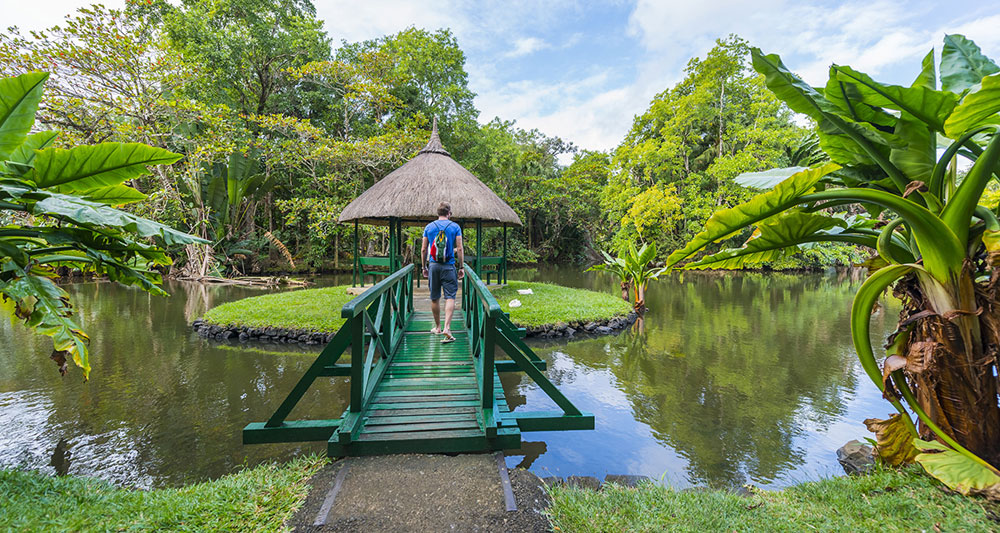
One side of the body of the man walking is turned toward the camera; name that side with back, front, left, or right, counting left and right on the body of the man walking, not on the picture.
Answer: back

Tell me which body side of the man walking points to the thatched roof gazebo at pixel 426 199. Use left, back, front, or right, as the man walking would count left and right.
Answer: front

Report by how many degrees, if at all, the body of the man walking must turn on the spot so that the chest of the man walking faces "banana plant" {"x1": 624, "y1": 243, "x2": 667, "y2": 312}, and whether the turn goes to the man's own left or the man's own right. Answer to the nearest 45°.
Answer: approximately 45° to the man's own right

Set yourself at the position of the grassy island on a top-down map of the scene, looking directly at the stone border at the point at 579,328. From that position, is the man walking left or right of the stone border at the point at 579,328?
right

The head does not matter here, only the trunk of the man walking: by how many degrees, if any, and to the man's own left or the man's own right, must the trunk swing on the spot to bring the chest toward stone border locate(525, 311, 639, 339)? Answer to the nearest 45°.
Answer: approximately 45° to the man's own right

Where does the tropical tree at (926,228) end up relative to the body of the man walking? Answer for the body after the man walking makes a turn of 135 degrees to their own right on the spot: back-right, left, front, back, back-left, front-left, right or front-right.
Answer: front

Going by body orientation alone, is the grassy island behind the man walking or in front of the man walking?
in front
